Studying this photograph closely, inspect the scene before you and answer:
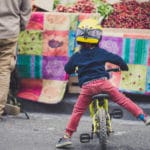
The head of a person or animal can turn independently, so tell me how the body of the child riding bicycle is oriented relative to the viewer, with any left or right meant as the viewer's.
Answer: facing away from the viewer

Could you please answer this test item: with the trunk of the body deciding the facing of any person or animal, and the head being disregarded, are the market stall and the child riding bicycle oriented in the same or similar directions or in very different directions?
very different directions

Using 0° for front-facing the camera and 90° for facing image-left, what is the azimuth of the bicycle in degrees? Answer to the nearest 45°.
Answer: approximately 180°

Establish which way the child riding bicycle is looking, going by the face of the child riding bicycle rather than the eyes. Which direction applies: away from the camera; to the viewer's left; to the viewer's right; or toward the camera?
away from the camera

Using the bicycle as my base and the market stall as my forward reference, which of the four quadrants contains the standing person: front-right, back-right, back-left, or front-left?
front-left

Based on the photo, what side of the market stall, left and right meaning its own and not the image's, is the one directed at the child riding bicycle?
front

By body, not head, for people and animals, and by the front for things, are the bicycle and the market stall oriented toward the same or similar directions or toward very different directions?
very different directions

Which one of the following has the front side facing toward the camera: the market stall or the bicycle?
the market stall

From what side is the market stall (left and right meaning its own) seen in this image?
front

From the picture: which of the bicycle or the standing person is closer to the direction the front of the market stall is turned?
the bicycle
